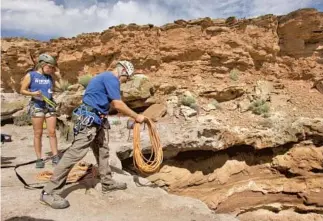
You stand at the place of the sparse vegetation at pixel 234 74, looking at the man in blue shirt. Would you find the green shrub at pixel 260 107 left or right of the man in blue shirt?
left

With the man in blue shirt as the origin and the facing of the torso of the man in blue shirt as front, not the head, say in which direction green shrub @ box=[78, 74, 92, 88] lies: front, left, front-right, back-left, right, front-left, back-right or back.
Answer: left

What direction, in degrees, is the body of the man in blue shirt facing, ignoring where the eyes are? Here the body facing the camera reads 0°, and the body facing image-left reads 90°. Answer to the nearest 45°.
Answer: approximately 270°

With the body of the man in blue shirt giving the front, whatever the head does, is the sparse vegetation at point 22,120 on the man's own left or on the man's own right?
on the man's own left

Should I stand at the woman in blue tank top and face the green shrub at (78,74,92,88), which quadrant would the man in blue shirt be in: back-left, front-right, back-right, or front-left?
back-right

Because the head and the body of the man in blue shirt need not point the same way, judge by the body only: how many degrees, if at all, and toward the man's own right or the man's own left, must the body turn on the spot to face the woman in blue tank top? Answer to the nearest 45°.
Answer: approximately 135° to the man's own left

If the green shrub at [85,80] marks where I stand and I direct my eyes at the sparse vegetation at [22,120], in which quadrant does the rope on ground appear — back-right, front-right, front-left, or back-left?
front-left

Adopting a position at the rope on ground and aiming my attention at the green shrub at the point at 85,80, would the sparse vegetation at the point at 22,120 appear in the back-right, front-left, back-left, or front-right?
front-left

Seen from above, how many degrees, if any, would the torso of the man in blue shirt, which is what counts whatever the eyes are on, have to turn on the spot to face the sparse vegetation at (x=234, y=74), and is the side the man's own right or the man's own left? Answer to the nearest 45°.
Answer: approximately 45° to the man's own left

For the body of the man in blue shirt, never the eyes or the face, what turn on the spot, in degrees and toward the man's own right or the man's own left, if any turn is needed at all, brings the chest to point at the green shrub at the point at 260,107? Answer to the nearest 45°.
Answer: approximately 45° to the man's own left
